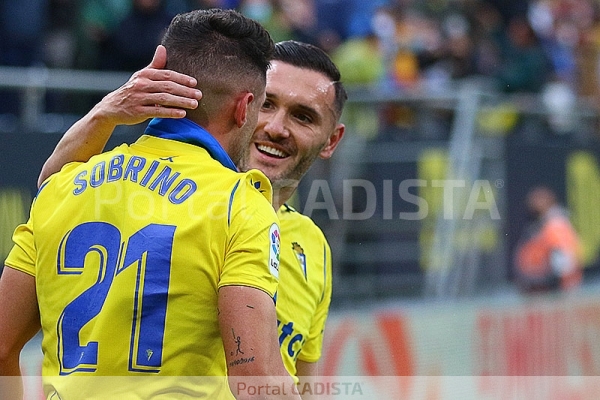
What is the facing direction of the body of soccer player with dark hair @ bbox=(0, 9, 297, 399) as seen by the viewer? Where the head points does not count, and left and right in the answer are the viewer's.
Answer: facing away from the viewer and to the right of the viewer

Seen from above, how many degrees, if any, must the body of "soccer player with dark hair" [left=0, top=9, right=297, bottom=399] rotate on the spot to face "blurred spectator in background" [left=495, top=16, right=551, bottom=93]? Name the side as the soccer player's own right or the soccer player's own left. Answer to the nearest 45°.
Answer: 0° — they already face them

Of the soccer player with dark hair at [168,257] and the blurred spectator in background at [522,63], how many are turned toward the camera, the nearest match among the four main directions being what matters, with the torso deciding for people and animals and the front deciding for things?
1

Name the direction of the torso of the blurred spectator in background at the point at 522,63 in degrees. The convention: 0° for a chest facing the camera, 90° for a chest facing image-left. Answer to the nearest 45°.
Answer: approximately 0°

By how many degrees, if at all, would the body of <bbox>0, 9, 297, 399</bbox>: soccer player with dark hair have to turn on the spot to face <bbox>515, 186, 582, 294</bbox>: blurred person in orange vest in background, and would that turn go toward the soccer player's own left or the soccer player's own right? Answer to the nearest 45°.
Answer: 0° — they already face them

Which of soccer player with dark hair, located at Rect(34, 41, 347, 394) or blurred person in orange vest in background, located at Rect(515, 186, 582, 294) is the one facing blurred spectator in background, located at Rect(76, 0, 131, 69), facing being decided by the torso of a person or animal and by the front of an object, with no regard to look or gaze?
blurred person in orange vest in background, located at Rect(515, 186, 582, 294)

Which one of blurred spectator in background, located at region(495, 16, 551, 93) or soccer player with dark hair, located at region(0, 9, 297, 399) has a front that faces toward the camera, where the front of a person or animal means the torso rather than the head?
the blurred spectator in background

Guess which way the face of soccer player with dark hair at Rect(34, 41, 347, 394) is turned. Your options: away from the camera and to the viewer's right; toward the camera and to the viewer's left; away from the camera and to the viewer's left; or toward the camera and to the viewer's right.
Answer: toward the camera and to the viewer's left

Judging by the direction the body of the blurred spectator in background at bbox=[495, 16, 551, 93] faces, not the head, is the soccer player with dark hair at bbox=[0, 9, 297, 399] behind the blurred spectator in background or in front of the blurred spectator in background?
in front

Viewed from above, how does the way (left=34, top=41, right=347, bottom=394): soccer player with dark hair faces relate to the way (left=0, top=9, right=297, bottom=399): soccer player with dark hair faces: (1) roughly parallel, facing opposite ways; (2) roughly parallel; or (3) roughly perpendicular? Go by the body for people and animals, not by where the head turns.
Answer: roughly parallel, facing opposite ways

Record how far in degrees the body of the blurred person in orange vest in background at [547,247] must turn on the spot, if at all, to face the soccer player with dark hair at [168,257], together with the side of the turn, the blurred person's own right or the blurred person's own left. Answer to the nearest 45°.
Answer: approximately 45° to the blurred person's own left

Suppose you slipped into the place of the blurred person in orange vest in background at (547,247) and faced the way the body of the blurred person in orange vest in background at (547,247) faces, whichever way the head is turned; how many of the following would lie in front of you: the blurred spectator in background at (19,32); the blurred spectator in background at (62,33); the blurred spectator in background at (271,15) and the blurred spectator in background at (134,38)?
4

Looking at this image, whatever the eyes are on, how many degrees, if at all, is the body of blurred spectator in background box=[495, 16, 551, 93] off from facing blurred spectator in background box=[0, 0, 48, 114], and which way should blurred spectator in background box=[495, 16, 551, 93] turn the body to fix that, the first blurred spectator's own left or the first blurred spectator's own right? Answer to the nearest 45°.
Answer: approximately 45° to the first blurred spectator's own right

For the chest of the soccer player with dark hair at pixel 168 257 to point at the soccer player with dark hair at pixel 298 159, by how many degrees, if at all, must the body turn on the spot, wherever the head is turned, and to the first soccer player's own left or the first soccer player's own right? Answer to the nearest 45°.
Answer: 0° — they already face them

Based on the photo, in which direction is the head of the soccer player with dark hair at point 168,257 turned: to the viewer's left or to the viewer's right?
to the viewer's right

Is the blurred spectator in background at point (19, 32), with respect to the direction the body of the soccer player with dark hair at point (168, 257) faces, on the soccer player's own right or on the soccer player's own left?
on the soccer player's own left
